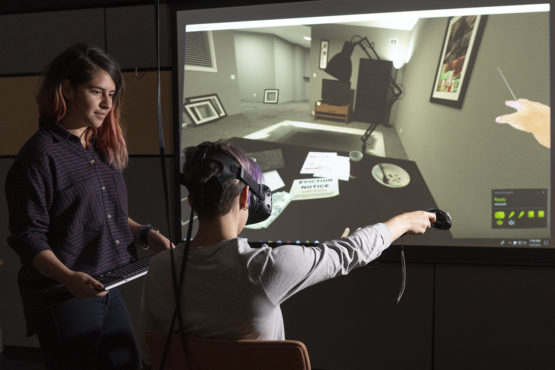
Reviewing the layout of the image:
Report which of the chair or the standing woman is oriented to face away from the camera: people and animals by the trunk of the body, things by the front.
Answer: the chair

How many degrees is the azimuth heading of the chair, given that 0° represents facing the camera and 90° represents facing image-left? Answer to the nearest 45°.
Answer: approximately 180°

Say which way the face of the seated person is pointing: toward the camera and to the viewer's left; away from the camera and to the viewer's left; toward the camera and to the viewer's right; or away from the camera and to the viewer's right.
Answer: away from the camera and to the viewer's right

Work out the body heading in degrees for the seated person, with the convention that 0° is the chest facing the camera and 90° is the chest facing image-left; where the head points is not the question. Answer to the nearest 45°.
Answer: approximately 225°

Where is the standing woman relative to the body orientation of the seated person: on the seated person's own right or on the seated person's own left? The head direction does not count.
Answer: on the seated person's own left

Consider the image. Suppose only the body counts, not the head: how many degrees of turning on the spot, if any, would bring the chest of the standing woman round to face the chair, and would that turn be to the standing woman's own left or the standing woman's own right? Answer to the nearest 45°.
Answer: approximately 45° to the standing woman's own right

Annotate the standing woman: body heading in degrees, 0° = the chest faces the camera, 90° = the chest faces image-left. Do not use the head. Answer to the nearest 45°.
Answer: approximately 315°

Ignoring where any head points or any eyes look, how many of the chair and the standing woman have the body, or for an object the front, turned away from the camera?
1
